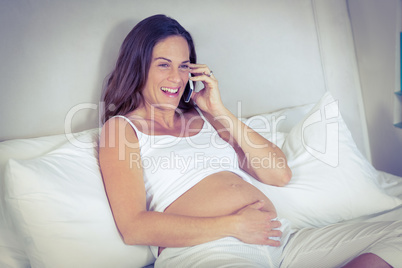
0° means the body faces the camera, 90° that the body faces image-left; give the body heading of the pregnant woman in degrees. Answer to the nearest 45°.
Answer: approximately 315°

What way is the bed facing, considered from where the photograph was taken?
facing the viewer and to the right of the viewer
